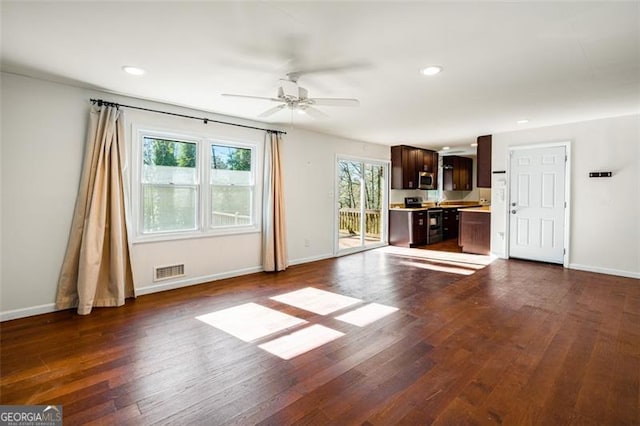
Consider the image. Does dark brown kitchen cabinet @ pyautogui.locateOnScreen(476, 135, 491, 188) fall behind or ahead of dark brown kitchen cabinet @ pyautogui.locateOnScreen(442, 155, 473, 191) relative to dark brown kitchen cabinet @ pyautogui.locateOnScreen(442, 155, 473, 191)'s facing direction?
ahead

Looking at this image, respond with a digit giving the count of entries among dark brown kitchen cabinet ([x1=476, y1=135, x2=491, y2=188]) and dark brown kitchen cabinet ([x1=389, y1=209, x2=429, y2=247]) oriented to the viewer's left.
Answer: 1

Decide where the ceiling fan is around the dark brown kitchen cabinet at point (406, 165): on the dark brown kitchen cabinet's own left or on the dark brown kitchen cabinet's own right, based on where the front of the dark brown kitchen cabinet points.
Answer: on the dark brown kitchen cabinet's own right

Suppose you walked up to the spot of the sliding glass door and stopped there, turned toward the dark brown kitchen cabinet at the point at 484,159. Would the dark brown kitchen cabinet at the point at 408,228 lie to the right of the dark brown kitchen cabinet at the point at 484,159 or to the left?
left

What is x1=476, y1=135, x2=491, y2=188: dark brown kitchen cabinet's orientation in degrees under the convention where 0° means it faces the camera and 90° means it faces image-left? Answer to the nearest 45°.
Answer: approximately 90°

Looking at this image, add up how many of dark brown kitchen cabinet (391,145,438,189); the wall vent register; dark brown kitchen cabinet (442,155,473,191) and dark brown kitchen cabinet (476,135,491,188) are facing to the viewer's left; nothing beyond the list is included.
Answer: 1

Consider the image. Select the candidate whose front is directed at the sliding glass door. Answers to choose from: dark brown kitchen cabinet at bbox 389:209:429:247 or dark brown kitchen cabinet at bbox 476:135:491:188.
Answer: dark brown kitchen cabinet at bbox 476:135:491:188

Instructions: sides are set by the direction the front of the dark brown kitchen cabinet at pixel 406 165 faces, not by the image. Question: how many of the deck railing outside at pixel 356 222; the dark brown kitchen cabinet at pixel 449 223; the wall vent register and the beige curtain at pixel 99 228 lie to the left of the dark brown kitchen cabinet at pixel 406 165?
1

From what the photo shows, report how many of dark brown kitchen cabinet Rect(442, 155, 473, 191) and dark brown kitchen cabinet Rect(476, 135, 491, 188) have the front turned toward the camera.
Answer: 1

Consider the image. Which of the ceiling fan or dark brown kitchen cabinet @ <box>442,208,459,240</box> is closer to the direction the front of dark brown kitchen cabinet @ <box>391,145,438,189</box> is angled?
the ceiling fan

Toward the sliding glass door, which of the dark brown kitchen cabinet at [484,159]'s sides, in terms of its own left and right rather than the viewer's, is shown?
front

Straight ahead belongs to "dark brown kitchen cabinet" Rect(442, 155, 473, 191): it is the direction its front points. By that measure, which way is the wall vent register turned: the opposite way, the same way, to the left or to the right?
to the left

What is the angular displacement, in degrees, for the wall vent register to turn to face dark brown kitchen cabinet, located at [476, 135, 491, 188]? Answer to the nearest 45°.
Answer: approximately 45° to its left

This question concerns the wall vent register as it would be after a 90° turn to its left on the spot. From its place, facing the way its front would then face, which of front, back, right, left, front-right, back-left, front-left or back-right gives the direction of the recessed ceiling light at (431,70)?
right

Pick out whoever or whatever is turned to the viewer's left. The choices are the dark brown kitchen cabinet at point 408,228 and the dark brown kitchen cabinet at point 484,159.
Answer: the dark brown kitchen cabinet at point 484,159

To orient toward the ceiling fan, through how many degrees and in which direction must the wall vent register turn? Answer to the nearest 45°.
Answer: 0° — it already faces it

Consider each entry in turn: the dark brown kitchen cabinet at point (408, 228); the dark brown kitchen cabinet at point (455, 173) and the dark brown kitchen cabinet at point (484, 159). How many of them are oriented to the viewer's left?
1
